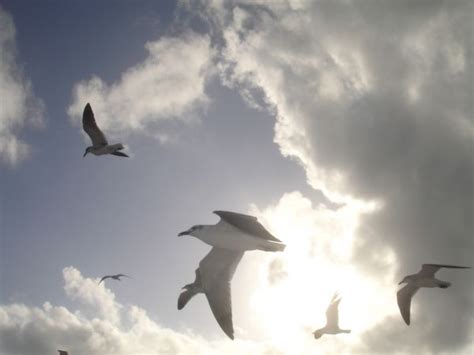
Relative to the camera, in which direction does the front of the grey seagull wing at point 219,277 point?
to the viewer's left

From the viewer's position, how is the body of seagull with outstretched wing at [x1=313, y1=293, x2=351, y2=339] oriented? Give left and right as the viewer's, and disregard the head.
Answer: facing to the left of the viewer

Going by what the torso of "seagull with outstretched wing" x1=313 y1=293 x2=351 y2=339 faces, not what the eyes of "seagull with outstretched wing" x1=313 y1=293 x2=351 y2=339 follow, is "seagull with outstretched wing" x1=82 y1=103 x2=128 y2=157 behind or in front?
in front

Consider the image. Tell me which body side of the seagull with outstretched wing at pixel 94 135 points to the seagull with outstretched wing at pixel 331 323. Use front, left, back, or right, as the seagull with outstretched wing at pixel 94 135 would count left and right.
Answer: back

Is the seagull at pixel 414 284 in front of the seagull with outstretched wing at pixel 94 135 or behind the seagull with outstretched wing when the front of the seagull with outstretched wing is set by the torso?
behind

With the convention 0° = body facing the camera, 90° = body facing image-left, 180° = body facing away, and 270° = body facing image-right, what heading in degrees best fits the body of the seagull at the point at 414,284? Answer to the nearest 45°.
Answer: approximately 90°

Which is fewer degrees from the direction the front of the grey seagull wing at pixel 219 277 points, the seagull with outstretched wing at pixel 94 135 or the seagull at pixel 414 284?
the seagull with outstretched wing

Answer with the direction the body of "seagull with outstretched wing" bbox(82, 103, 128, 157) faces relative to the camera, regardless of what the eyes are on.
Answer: to the viewer's left
